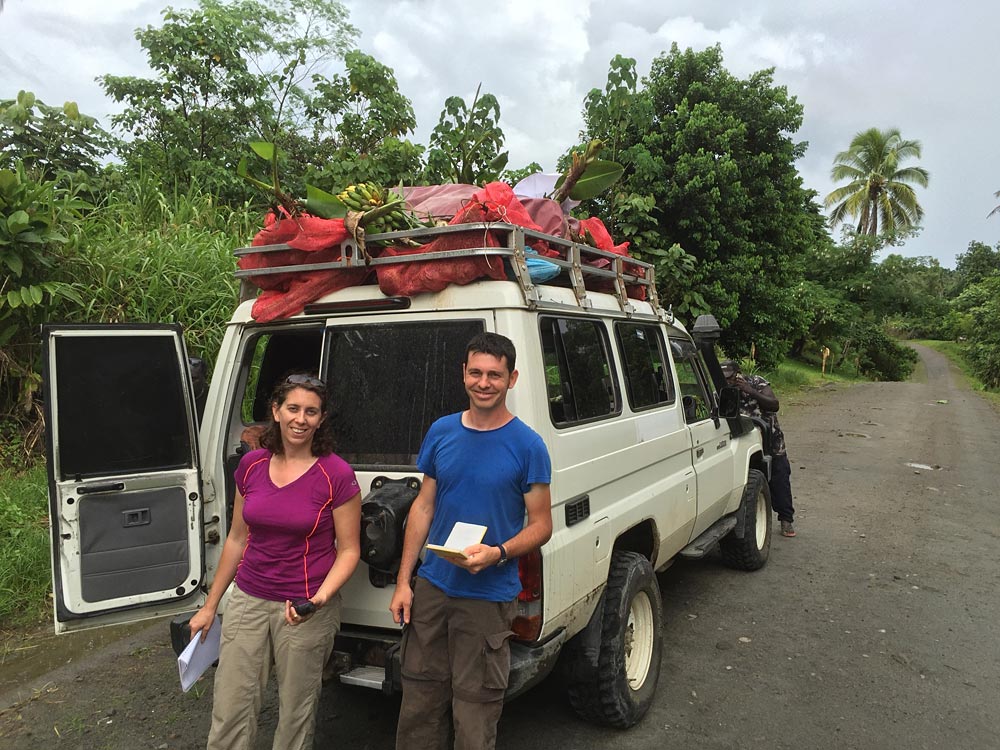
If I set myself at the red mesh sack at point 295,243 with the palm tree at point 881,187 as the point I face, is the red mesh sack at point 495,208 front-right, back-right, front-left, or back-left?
front-right

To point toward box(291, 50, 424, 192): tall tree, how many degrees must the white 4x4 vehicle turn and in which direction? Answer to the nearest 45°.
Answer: approximately 45° to its left

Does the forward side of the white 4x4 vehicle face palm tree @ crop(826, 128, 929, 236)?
yes

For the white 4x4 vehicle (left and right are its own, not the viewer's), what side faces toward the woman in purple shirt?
back

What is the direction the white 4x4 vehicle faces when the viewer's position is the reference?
facing away from the viewer and to the right of the viewer

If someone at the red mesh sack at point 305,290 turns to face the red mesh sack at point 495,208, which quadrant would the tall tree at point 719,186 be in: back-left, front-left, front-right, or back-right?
front-left

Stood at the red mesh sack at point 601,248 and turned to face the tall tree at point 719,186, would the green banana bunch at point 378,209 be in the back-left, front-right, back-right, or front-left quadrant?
back-left

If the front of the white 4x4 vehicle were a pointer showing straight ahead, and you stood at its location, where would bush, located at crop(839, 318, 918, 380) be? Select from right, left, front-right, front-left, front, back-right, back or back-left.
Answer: front

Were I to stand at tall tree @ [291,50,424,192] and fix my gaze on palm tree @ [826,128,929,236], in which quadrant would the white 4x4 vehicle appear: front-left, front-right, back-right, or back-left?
back-right

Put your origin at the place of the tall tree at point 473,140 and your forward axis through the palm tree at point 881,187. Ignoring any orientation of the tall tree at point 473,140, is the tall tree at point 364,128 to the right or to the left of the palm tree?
left

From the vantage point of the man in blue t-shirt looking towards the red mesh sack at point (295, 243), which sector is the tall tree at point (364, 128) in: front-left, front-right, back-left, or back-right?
front-right

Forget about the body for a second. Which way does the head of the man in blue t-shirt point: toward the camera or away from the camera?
toward the camera
